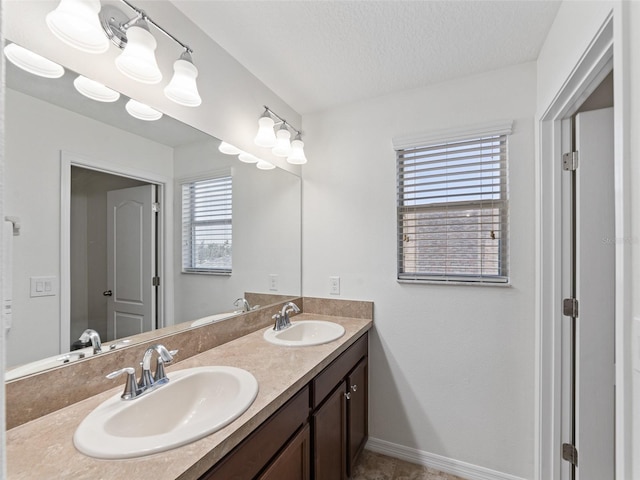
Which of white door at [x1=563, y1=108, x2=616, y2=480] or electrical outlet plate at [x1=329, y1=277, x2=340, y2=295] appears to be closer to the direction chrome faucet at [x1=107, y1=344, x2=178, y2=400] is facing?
the white door

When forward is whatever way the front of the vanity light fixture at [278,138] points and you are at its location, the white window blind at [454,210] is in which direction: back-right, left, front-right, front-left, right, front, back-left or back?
front-left

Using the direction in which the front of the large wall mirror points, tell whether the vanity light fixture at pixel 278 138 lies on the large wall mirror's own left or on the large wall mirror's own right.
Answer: on the large wall mirror's own left

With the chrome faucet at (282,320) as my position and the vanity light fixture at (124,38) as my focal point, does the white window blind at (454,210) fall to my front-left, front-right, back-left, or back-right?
back-left

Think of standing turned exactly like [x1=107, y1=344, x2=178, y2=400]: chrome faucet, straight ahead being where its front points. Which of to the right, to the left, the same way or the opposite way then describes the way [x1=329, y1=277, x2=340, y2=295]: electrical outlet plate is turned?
to the right

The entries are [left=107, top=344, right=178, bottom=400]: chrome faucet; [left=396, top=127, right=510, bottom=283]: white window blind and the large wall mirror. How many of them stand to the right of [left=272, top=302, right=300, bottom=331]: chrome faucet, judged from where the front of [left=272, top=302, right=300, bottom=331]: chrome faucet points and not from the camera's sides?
2

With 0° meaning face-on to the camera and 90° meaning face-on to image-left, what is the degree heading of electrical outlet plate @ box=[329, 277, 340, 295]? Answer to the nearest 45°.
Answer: approximately 0°

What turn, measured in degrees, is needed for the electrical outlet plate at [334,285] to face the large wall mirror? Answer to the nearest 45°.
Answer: approximately 45° to its right

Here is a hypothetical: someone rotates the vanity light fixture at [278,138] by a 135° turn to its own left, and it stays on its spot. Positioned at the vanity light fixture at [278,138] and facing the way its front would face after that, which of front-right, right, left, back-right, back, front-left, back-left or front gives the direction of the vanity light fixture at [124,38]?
back-left

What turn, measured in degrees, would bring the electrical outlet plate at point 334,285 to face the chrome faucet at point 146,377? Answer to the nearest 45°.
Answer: approximately 45° to its right
